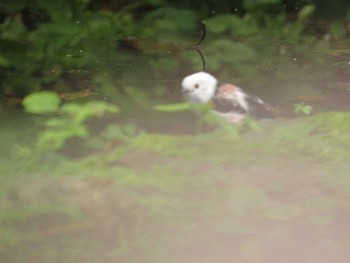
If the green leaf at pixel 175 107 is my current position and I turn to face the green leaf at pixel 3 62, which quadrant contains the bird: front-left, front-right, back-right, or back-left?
back-right

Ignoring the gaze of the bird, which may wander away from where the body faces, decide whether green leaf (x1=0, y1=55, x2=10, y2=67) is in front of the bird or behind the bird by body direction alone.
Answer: in front

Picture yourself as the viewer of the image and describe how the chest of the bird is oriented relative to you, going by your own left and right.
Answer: facing to the left of the viewer

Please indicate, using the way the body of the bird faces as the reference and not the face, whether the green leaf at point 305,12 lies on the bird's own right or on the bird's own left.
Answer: on the bird's own right

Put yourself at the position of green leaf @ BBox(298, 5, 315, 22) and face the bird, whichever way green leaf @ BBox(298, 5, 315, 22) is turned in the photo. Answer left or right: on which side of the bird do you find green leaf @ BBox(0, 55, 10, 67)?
right

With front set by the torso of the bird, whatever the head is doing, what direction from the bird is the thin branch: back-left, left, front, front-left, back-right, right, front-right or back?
right
